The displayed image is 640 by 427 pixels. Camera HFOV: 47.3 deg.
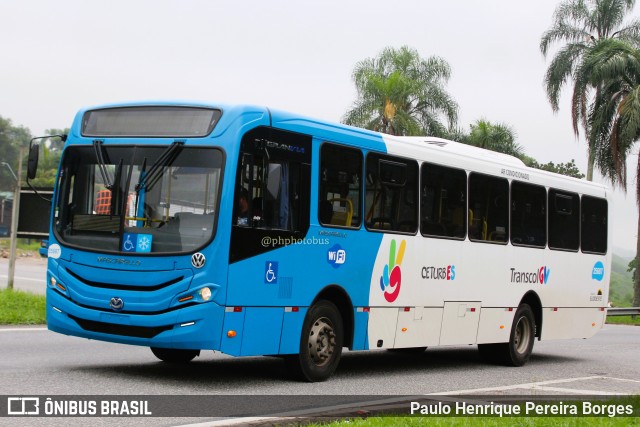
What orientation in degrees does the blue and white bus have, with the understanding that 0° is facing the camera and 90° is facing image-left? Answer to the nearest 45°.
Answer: approximately 45°

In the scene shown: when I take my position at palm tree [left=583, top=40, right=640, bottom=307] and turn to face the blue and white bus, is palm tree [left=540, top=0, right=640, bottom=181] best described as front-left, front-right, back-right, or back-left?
back-right

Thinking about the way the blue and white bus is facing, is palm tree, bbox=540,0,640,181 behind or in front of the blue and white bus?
behind

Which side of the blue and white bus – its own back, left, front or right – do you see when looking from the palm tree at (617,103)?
back
